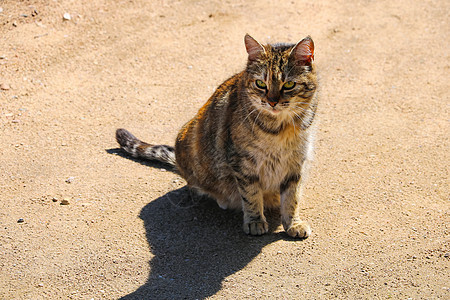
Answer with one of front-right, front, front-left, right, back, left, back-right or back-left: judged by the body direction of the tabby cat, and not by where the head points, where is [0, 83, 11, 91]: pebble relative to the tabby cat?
back

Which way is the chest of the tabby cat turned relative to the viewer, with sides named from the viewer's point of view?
facing the viewer and to the right of the viewer
